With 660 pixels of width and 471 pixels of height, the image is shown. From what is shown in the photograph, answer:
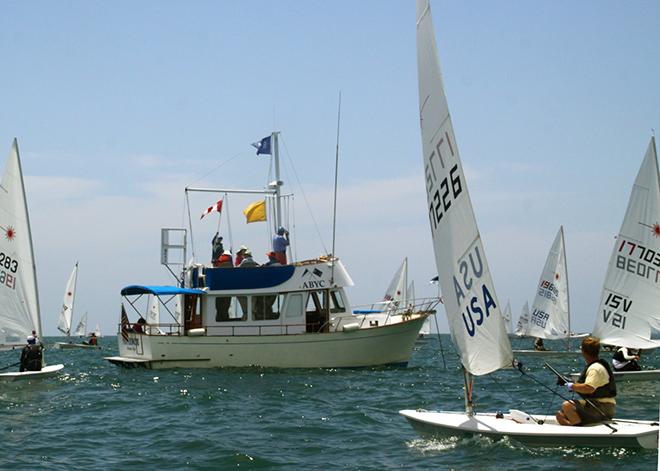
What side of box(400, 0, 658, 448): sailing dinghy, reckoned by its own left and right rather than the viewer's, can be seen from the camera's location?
left

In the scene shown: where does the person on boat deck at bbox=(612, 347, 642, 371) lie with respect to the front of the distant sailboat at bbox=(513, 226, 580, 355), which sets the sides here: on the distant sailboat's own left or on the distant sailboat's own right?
on the distant sailboat's own right

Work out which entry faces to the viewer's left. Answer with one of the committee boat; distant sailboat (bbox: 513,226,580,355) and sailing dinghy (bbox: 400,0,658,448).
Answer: the sailing dinghy

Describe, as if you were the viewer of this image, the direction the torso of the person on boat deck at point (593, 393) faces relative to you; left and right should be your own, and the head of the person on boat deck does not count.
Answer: facing to the left of the viewer

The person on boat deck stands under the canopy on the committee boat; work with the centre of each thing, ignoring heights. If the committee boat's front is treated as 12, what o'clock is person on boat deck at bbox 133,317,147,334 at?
The person on boat deck is roughly at 7 o'clock from the committee boat.

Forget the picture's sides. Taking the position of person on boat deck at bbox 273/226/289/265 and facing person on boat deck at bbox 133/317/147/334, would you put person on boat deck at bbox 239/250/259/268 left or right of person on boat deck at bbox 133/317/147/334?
left

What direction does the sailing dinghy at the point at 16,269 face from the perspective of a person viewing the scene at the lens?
facing to the right of the viewer

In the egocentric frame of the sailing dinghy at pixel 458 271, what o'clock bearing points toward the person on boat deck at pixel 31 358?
The person on boat deck is roughly at 1 o'clock from the sailing dinghy.

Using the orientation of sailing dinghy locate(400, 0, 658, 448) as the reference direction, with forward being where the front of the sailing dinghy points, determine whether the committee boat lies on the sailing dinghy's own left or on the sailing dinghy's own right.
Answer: on the sailing dinghy's own right

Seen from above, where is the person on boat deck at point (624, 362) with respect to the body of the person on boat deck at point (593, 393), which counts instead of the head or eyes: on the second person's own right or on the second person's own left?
on the second person's own right

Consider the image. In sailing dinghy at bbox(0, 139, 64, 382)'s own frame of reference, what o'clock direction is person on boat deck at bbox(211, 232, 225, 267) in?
The person on boat deck is roughly at 11 o'clock from the sailing dinghy.

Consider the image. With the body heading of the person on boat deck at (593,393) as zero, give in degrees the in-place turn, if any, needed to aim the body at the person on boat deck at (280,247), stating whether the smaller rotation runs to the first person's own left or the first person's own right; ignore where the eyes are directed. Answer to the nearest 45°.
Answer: approximately 45° to the first person's own right

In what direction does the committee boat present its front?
to the viewer's right

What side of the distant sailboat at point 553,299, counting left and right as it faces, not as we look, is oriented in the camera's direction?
right
